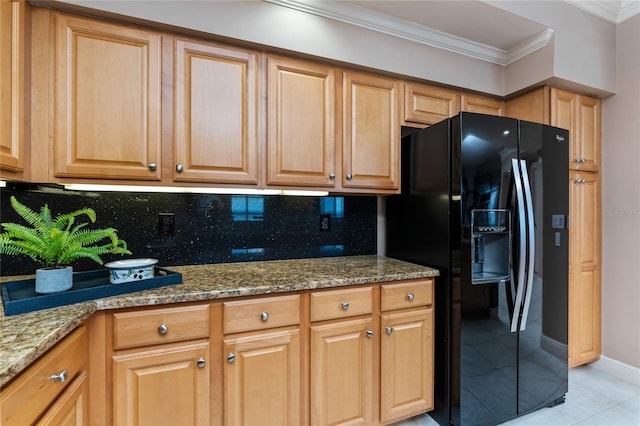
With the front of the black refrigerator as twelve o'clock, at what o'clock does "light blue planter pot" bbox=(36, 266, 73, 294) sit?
The light blue planter pot is roughly at 3 o'clock from the black refrigerator.

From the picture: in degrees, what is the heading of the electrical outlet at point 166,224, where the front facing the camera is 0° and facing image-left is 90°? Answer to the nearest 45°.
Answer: approximately 0°

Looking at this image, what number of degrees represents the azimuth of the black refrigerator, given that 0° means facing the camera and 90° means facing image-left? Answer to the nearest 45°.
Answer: approximately 315°

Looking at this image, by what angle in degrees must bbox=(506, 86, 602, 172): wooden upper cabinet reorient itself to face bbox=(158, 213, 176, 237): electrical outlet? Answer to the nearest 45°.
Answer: approximately 90° to its right

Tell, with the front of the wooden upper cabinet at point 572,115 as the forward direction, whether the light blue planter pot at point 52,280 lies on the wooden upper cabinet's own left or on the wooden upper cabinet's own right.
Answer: on the wooden upper cabinet's own right

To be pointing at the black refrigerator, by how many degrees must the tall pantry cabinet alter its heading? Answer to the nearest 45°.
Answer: approximately 45° to its right

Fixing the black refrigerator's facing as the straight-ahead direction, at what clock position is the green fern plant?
The green fern plant is roughly at 3 o'clock from the black refrigerator.

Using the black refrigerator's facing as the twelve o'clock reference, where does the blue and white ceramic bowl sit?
The blue and white ceramic bowl is roughly at 3 o'clock from the black refrigerator.

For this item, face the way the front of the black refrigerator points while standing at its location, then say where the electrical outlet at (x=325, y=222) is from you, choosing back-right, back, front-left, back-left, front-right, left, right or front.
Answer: back-right

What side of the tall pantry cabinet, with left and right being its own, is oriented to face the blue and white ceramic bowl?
right

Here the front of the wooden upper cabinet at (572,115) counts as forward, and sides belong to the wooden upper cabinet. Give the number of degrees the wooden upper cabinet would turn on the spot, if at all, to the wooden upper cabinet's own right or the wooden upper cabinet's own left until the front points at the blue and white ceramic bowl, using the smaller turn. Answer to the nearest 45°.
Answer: approximately 90° to the wooden upper cabinet's own right
